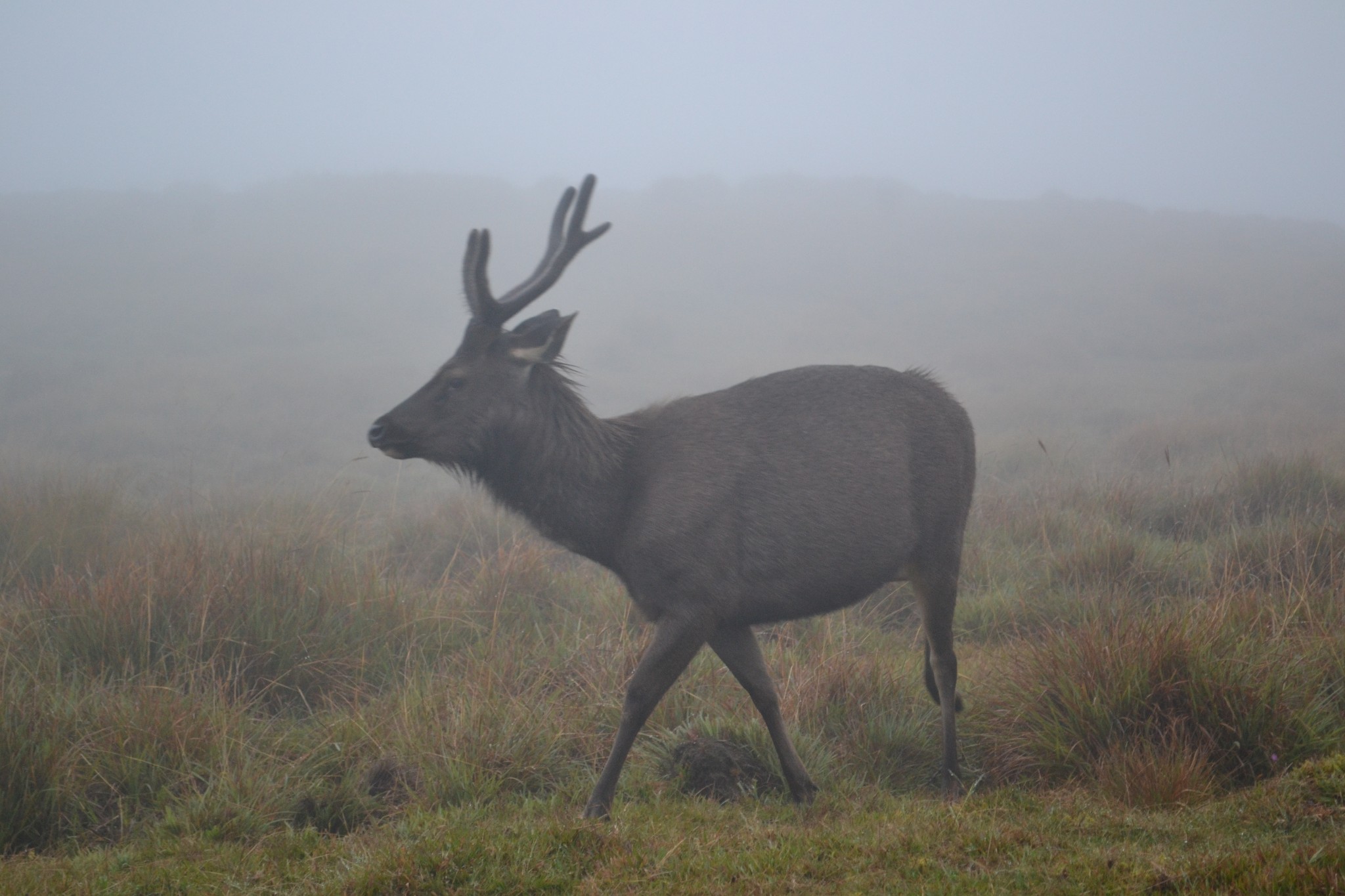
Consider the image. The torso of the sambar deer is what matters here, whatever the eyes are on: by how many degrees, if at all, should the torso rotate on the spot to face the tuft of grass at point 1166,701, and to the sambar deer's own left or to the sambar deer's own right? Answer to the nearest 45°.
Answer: approximately 180°

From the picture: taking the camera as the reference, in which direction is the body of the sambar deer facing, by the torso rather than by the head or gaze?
to the viewer's left

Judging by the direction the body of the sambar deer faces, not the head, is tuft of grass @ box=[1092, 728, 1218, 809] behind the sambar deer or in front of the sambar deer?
behind
